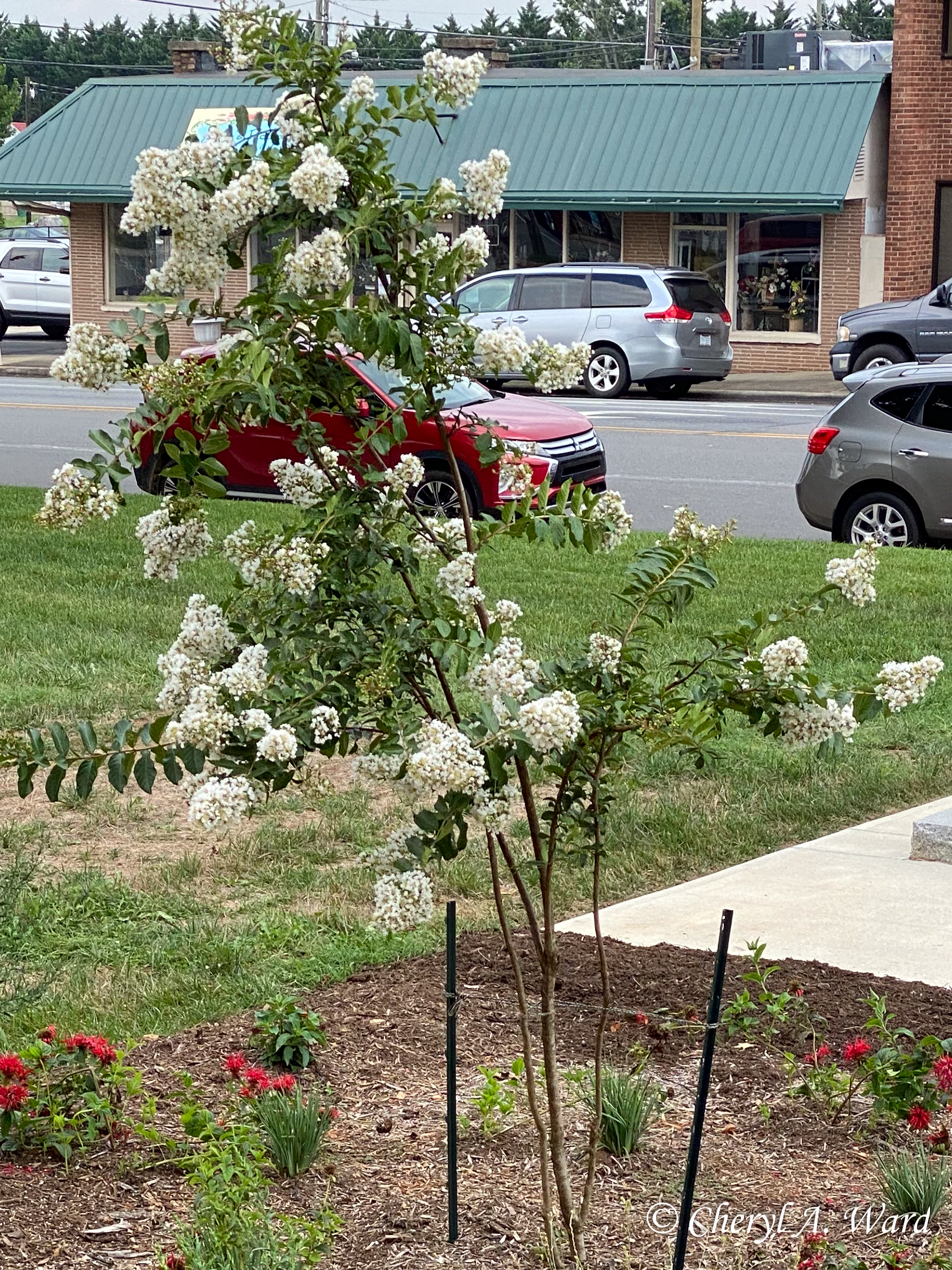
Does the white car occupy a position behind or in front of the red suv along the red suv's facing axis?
behind

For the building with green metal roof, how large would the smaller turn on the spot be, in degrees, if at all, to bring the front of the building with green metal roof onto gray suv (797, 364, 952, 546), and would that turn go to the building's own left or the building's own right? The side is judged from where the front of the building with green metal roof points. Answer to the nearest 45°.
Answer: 0° — it already faces it

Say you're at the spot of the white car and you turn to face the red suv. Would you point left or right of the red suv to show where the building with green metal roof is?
left

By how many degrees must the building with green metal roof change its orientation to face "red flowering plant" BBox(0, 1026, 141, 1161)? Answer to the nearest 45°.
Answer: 0° — it already faces it

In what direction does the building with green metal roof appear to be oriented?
toward the camera

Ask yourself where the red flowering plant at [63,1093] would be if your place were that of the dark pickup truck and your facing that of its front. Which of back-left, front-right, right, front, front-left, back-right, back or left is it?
left

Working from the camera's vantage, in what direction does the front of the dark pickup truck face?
facing to the left of the viewer

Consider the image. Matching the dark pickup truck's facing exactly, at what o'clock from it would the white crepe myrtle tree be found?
The white crepe myrtle tree is roughly at 9 o'clock from the dark pickup truck.

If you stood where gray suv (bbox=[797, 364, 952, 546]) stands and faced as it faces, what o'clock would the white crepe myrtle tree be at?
The white crepe myrtle tree is roughly at 3 o'clock from the gray suv.

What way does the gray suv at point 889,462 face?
to the viewer's right

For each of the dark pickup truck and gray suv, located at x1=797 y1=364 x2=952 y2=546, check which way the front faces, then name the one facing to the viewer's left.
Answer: the dark pickup truck
